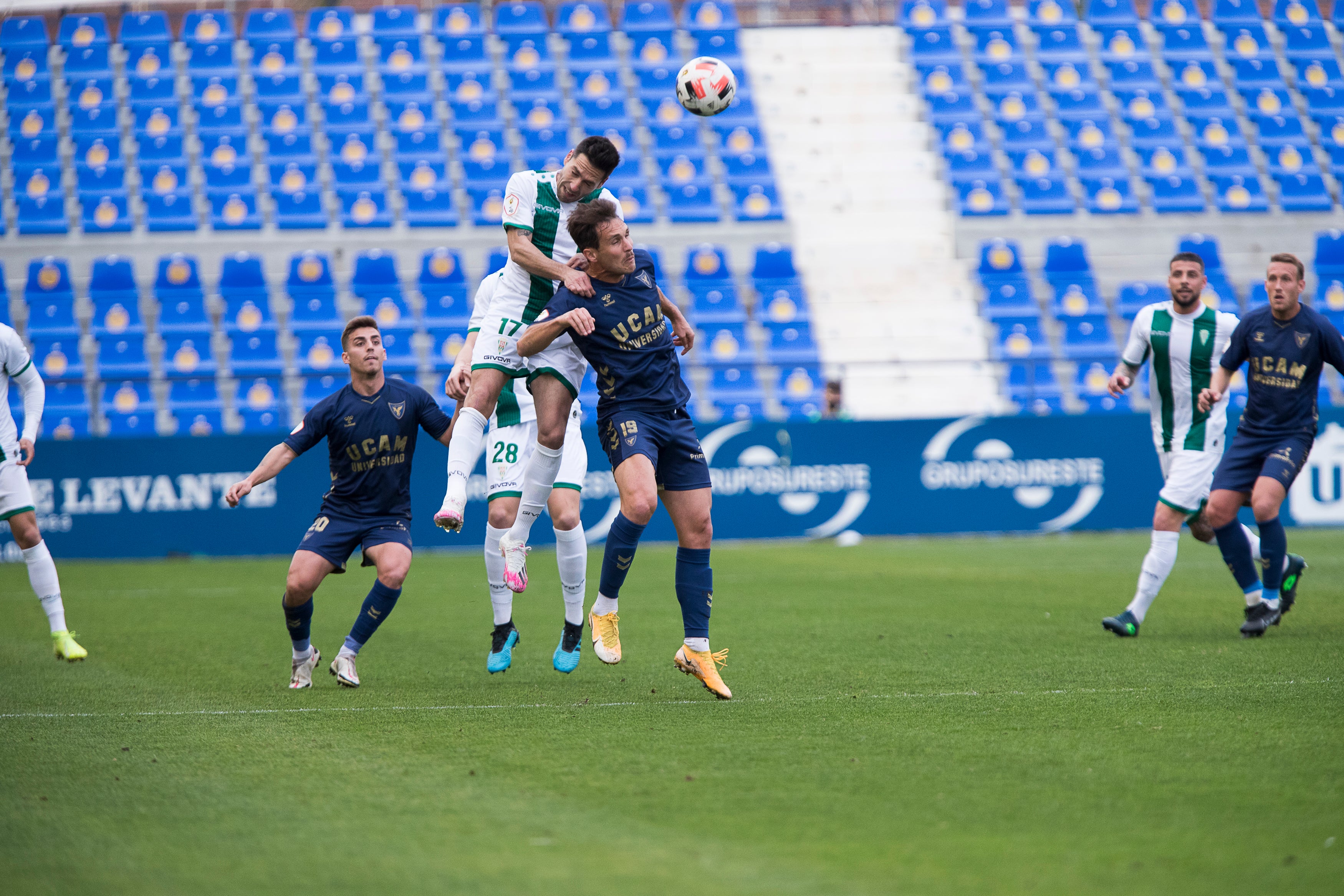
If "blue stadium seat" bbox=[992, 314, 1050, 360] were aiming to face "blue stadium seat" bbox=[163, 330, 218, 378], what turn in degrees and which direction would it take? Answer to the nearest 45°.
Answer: approximately 90° to its right

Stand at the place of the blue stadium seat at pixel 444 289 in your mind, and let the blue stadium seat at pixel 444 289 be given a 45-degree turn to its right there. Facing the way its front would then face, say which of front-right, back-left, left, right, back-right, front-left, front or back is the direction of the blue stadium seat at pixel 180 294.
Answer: front-right

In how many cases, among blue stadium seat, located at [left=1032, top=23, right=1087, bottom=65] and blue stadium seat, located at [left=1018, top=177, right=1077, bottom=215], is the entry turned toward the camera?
2

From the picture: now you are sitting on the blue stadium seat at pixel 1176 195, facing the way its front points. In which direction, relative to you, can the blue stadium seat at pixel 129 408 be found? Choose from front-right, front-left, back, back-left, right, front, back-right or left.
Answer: front-right

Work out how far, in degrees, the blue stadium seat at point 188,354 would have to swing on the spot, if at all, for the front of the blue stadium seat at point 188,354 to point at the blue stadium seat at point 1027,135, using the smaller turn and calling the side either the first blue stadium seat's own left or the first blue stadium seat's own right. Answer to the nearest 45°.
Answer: approximately 90° to the first blue stadium seat's own left

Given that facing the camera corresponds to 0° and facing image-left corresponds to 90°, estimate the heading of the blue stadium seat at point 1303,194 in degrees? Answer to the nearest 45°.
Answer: approximately 0°

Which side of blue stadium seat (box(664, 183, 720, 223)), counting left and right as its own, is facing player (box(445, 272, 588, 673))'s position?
front

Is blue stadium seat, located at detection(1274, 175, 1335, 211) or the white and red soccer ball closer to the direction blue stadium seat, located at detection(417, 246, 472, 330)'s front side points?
the white and red soccer ball
